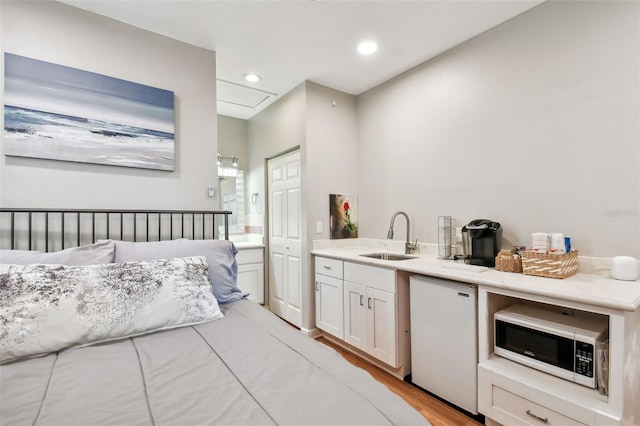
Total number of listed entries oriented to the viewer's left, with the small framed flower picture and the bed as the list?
0

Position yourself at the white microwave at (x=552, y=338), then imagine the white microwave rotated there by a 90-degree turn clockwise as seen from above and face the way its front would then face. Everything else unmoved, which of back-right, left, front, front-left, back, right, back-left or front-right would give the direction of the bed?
left

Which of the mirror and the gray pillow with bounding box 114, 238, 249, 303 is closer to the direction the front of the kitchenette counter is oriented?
the gray pillow

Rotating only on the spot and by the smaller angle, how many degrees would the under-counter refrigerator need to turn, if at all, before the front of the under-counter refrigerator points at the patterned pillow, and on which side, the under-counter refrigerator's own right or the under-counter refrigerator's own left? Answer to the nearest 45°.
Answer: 0° — it already faces it

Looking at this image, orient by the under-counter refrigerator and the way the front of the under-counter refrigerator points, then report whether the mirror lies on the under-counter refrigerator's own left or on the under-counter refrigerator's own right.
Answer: on the under-counter refrigerator's own right

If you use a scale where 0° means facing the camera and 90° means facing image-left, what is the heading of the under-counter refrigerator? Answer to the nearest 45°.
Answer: approximately 45°

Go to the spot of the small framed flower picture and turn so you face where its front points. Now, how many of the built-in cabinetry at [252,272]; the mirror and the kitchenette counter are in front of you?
1

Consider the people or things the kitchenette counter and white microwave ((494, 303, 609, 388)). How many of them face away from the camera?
0

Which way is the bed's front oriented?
toward the camera

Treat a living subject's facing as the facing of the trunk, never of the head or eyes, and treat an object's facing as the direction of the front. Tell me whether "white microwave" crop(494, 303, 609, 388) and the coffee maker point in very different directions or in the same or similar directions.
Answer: same or similar directions

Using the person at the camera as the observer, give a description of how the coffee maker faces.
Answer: facing the viewer and to the left of the viewer

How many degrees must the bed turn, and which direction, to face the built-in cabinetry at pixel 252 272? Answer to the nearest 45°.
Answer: approximately 180°

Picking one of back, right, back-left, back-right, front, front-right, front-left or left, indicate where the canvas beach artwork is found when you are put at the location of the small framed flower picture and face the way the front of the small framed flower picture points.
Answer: right
